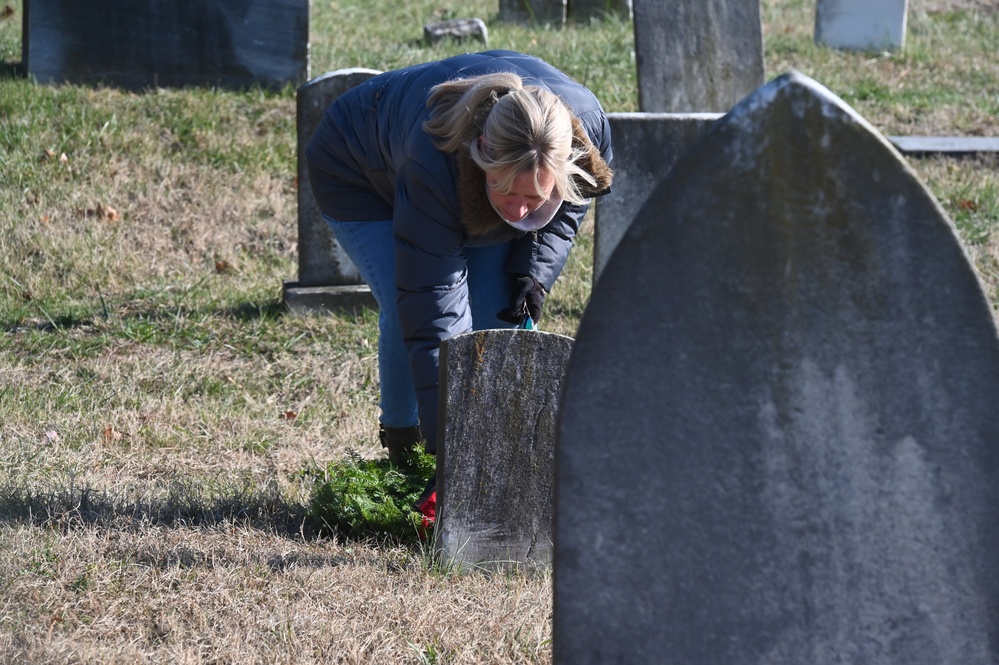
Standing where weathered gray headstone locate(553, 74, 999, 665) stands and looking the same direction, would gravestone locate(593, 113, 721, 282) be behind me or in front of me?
in front

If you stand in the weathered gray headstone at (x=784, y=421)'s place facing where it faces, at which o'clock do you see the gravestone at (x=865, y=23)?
The gravestone is roughly at 12 o'clock from the weathered gray headstone.

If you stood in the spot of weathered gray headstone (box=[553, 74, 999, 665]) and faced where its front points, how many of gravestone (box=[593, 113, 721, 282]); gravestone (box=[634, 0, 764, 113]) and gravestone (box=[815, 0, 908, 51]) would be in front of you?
3

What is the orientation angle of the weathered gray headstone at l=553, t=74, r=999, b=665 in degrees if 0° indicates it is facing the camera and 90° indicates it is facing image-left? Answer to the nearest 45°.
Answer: approximately 180°

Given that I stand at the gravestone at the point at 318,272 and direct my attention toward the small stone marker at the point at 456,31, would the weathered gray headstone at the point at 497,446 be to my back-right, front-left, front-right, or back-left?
back-right

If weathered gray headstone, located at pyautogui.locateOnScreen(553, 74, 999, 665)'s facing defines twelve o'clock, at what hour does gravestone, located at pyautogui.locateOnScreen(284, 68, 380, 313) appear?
The gravestone is roughly at 11 o'clock from the weathered gray headstone.

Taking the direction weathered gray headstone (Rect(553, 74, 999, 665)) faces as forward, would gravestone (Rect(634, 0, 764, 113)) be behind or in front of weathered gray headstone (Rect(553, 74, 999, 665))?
in front

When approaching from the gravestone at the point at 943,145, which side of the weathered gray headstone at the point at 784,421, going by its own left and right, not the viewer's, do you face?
front

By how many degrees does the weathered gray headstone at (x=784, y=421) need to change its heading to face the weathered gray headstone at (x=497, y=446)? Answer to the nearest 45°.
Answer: approximately 45° to its left

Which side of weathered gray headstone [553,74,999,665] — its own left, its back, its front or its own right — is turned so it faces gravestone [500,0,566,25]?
front
